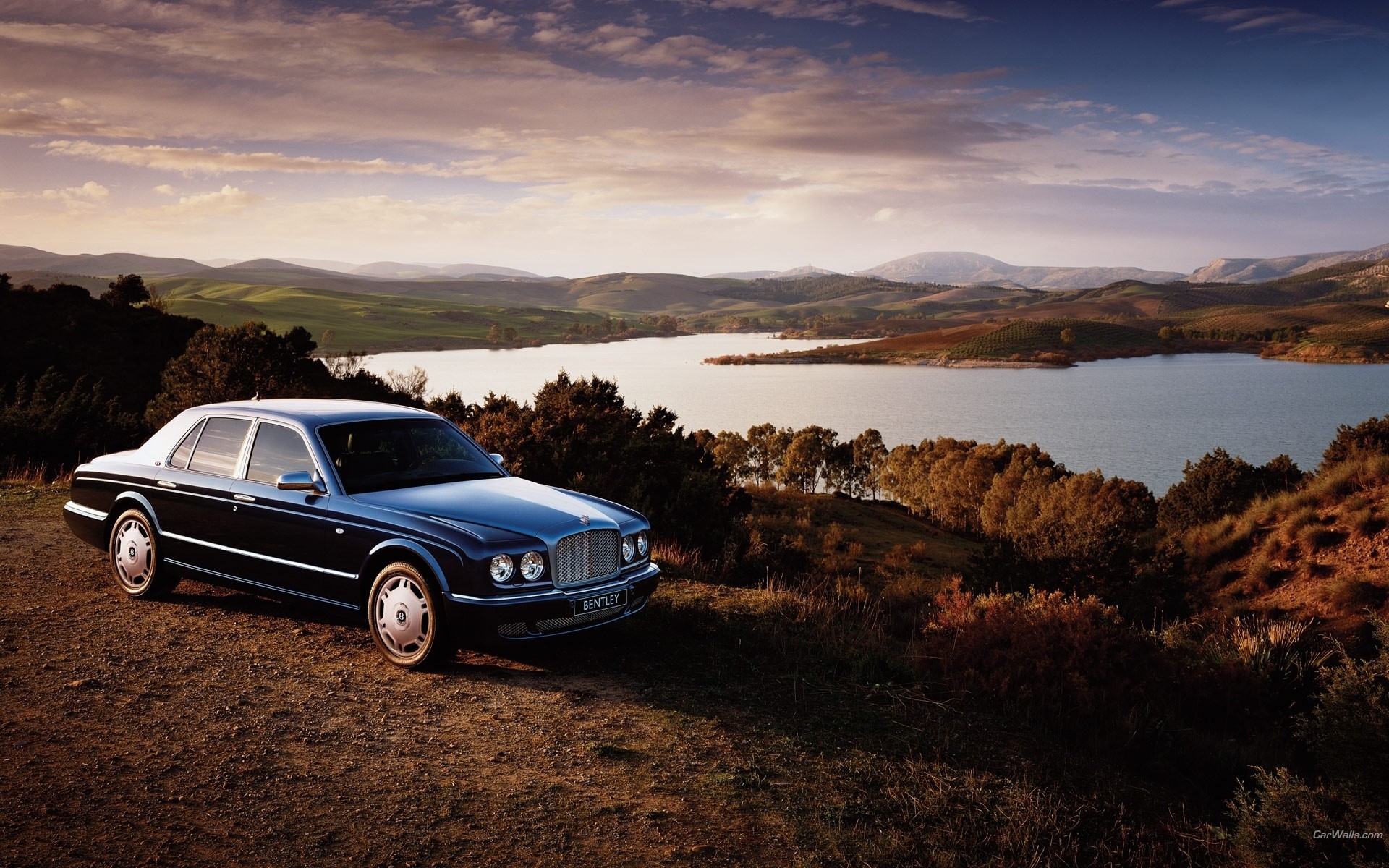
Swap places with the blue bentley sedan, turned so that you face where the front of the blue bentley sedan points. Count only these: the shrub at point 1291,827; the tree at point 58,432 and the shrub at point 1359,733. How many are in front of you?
2

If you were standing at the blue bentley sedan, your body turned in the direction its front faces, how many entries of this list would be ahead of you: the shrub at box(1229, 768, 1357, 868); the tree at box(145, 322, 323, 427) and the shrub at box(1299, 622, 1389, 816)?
2

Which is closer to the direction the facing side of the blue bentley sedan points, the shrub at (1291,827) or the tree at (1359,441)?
the shrub

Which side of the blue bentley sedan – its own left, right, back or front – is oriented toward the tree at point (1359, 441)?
left

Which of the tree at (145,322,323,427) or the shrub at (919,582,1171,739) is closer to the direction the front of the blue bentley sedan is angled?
the shrub

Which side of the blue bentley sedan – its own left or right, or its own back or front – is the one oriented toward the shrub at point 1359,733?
front

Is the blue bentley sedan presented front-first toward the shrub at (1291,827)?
yes

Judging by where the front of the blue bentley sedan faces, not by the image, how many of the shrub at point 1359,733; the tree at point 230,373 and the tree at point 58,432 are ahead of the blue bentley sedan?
1

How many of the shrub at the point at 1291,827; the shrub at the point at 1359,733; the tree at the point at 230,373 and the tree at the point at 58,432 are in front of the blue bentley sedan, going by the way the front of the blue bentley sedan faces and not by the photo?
2

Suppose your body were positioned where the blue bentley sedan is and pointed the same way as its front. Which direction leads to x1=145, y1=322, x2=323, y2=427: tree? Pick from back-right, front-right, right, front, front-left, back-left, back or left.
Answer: back-left

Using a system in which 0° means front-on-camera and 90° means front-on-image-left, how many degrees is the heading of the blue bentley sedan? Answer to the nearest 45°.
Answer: approximately 315°

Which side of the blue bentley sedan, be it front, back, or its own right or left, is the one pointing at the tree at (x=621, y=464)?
left

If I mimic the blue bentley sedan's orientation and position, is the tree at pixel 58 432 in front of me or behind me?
behind
